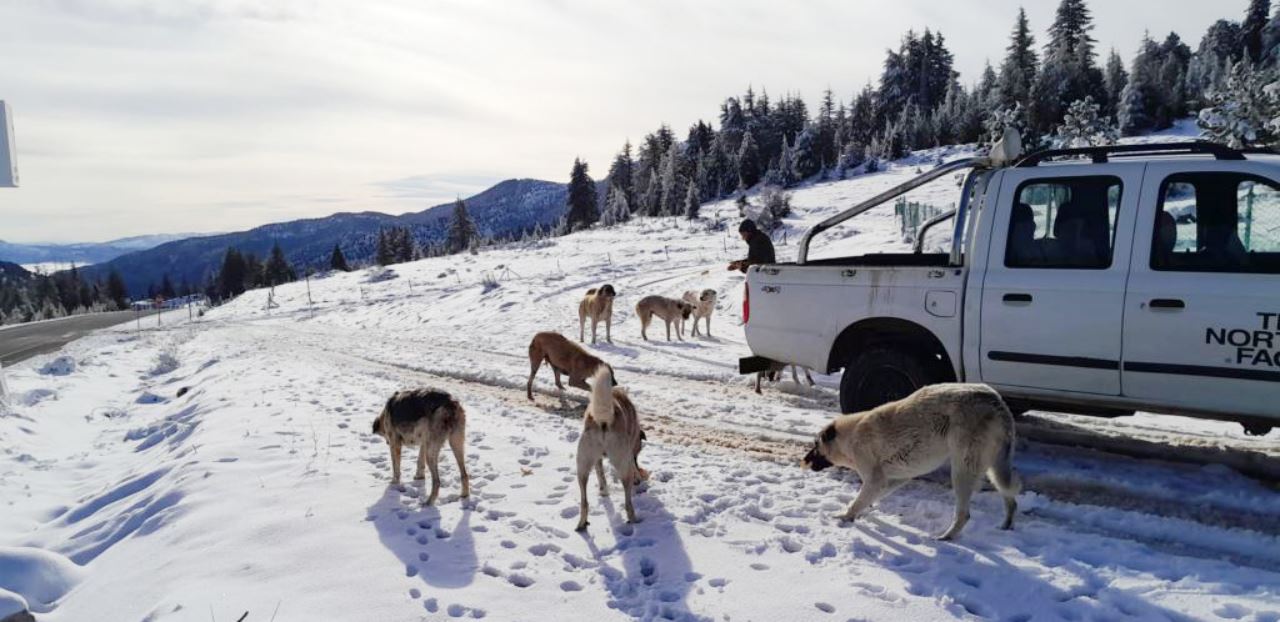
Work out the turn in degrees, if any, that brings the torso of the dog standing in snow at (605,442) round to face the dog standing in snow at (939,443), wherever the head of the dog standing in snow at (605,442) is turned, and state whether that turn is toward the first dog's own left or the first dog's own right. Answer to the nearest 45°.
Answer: approximately 90° to the first dog's own right

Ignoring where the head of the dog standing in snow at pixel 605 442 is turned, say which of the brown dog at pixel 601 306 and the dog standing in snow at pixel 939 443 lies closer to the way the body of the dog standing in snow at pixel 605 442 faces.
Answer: the brown dog

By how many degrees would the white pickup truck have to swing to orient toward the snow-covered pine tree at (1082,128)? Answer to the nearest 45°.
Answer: approximately 90° to its left

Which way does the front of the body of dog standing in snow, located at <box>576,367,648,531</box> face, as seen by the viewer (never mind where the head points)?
away from the camera

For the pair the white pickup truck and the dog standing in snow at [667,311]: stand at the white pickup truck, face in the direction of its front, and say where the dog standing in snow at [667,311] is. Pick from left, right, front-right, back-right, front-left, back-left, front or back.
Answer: back-left

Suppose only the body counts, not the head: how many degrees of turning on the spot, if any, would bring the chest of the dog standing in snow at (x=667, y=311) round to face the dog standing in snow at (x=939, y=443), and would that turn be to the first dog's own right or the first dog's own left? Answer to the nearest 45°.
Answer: approximately 90° to the first dog's own right

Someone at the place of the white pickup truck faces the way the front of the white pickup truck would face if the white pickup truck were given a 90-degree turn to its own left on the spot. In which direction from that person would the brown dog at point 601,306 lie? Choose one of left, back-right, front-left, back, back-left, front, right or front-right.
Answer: front-left

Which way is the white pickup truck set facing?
to the viewer's right

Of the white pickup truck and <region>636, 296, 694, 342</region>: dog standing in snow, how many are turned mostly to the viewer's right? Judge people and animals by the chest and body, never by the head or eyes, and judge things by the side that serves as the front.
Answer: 2

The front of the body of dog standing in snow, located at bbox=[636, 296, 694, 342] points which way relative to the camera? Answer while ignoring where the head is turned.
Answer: to the viewer's right

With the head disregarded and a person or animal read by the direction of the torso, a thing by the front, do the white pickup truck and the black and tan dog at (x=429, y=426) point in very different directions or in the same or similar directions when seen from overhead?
very different directions

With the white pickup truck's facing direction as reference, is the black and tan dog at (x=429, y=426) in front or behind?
behind

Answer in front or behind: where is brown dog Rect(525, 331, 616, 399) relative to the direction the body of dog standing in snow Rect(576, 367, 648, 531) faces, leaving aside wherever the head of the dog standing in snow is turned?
in front

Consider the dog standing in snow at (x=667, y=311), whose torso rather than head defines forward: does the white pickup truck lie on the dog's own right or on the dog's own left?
on the dog's own right

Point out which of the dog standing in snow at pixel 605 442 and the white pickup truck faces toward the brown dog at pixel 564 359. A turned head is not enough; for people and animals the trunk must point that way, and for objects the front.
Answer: the dog standing in snow

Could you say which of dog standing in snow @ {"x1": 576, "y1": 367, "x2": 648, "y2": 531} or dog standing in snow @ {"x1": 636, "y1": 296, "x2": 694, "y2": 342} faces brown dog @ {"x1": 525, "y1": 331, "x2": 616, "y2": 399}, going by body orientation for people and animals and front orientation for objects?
dog standing in snow @ {"x1": 576, "y1": 367, "x2": 648, "y2": 531}

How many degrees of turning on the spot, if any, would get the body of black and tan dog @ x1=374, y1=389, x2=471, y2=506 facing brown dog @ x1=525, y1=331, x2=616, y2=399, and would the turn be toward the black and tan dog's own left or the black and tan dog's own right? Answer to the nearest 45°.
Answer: approximately 90° to the black and tan dog's own right

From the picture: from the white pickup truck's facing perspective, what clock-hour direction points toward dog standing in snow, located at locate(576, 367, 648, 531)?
The dog standing in snow is roughly at 5 o'clock from the white pickup truck.

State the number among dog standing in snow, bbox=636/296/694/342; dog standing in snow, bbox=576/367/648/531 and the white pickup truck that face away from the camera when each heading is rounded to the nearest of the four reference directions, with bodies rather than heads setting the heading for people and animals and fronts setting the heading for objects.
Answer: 1

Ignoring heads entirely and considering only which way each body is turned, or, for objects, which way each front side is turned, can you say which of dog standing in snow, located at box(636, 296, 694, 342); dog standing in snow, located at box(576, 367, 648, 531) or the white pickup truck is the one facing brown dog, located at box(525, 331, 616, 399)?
dog standing in snow, located at box(576, 367, 648, 531)

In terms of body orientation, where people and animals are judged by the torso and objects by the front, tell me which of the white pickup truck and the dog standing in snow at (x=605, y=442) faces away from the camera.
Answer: the dog standing in snow
